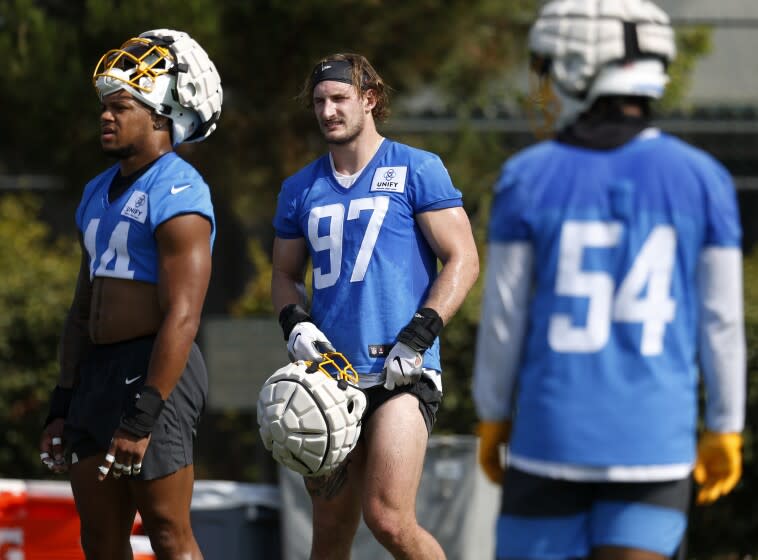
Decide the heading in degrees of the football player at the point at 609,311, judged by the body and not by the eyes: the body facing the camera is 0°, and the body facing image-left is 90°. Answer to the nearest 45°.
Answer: approximately 180°

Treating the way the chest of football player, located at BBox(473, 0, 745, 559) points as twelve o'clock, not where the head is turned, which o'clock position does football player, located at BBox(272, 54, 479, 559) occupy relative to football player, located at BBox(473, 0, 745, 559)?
football player, located at BBox(272, 54, 479, 559) is roughly at 11 o'clock from football player, located at BBox(473, 0, 745, 559).

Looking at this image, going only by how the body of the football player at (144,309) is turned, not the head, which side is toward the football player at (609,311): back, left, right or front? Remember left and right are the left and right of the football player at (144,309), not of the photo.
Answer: left

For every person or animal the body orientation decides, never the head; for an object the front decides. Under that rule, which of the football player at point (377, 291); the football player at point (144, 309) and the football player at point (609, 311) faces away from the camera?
the football player at point (609, 311)

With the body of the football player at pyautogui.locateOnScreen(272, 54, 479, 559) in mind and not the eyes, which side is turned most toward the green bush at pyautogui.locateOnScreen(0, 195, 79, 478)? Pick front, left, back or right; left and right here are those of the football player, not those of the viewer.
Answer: right

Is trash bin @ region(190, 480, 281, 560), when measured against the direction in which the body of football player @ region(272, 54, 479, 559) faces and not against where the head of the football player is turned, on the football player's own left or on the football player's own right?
on the football player's own right

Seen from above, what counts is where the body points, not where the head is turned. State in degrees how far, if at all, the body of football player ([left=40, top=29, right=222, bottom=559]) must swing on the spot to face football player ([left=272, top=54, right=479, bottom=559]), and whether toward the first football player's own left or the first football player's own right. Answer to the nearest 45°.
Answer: approximately 135° to the first football player's own left

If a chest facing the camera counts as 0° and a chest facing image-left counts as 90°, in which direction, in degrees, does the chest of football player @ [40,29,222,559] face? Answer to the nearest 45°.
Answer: approximately 45°

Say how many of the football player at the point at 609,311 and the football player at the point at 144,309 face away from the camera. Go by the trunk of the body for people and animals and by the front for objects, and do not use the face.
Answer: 1

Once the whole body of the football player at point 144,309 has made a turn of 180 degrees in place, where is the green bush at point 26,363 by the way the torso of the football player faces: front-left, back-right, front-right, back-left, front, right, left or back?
front-left

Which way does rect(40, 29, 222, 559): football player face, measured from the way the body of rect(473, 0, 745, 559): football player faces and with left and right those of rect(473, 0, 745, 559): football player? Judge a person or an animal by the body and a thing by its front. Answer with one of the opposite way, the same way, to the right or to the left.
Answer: to the left
